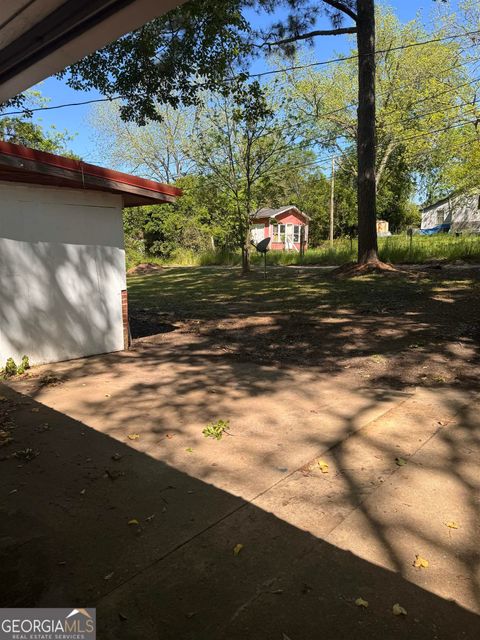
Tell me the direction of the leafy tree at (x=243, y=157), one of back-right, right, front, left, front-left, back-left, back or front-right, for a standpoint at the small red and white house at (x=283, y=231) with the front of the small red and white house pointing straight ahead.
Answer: front

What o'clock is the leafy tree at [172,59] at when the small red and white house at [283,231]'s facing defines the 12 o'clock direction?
The leafy tree is roughly at 12 o'clock from the small red and white house.

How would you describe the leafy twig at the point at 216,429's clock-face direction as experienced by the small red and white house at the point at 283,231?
The leafy twig is roughly at 12 o'clock from the small red and white house.

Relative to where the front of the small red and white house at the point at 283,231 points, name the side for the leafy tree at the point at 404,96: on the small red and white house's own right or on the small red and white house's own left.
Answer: on the small red and white house's own left

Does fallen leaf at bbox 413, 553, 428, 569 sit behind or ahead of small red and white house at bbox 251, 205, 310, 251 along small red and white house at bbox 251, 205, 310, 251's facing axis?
ahead

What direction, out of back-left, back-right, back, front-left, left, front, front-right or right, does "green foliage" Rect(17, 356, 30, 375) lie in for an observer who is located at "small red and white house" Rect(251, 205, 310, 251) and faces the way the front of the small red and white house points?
front

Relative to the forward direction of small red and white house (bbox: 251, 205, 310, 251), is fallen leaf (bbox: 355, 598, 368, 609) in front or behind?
in front

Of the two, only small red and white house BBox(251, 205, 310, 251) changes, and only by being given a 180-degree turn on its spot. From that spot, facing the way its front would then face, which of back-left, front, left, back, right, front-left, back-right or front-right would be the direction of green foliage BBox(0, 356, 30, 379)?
back

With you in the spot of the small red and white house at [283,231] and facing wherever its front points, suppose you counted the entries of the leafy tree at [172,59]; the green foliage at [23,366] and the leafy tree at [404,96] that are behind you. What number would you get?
0

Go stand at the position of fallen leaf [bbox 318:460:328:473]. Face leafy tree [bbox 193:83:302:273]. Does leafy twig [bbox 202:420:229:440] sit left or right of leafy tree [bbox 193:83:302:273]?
left

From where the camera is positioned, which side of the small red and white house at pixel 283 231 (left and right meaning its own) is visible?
front

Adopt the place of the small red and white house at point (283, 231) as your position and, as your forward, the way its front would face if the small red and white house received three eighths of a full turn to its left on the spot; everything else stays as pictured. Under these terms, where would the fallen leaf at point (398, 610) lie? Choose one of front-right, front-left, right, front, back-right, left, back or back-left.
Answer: back-right

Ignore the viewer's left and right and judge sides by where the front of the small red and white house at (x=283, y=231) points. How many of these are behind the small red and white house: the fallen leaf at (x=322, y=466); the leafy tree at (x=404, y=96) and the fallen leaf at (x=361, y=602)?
0
